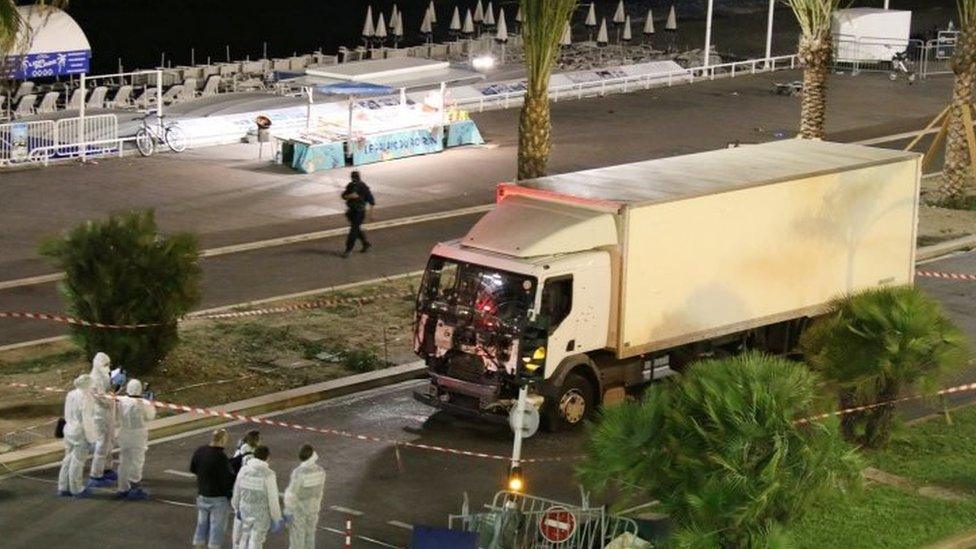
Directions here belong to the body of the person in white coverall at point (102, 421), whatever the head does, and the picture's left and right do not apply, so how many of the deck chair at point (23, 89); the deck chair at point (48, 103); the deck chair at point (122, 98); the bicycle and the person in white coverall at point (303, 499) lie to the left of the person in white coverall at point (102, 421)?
4

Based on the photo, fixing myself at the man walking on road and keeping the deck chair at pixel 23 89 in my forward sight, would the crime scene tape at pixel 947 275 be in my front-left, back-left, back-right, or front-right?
back-right

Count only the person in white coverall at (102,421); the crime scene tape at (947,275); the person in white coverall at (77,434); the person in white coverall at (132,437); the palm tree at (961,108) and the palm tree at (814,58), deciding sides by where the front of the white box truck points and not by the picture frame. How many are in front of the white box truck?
3

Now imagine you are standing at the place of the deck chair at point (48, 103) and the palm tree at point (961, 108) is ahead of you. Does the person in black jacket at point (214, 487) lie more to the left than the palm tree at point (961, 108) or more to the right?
right

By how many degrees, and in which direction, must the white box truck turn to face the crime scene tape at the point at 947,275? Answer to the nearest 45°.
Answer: approximately 180°

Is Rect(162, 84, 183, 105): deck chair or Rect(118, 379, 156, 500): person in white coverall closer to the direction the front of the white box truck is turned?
the person in white coverall
